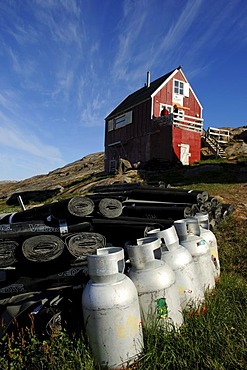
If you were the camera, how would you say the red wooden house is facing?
facing the viewer and to the right of the viewer
